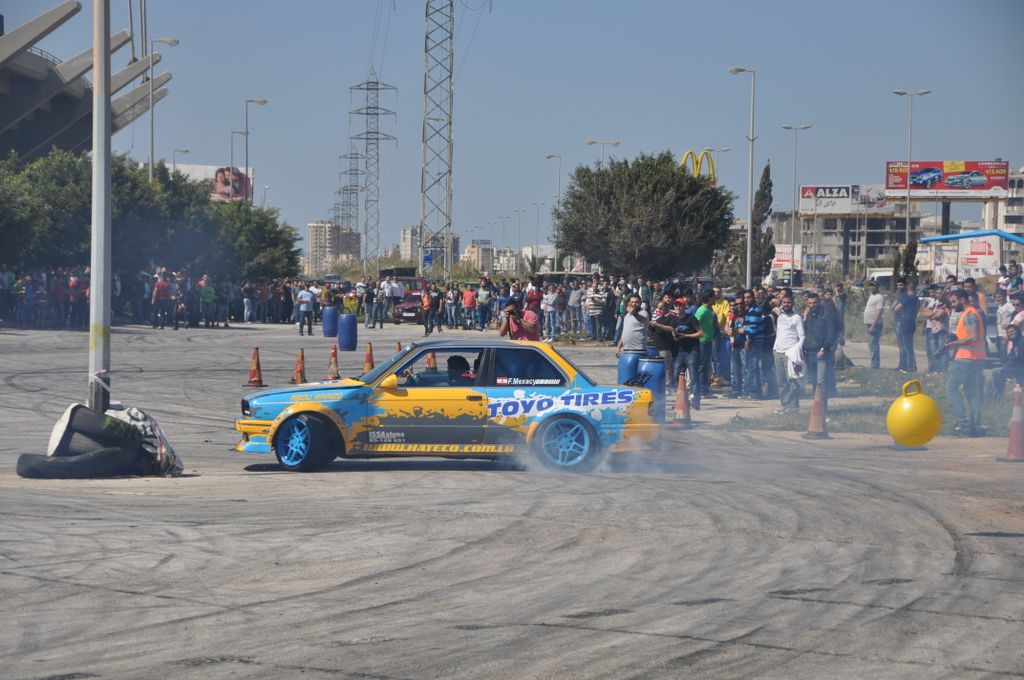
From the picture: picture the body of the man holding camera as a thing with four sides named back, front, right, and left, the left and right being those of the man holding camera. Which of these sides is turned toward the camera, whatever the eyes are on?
front

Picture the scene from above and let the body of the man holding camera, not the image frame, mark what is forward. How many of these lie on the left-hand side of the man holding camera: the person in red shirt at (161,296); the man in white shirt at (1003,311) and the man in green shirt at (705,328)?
2

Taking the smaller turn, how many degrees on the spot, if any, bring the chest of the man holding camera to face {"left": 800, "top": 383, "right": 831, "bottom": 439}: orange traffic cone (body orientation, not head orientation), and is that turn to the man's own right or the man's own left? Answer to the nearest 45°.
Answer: approximately 45° to the man's own left

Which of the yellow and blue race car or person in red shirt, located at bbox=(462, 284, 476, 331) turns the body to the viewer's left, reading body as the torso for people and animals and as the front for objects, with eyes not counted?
the yellow and blue race car

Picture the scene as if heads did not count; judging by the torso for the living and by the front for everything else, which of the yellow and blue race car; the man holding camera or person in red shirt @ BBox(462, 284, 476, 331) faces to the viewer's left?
the yellow and blue race car

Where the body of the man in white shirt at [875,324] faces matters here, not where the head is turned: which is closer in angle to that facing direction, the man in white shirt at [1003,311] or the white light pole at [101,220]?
the white light pole

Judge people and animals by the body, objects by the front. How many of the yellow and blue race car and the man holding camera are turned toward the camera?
1

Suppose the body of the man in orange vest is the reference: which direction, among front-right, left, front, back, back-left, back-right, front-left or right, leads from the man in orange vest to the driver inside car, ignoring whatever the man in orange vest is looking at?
front-left

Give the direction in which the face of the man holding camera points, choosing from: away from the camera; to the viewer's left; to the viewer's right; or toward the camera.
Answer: toward the camera

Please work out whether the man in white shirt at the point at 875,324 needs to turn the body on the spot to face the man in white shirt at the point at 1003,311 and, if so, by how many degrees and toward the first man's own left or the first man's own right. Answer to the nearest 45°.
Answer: approximately 90° to the first man's own left

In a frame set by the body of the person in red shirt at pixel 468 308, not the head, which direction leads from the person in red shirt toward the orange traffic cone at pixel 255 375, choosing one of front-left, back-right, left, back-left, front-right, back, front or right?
front

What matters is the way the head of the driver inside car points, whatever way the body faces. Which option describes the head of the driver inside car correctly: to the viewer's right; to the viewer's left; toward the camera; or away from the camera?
to the viewer's left

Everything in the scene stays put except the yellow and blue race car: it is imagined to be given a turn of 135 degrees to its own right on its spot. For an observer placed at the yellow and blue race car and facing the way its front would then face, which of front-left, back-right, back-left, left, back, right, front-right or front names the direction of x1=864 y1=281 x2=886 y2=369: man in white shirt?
front

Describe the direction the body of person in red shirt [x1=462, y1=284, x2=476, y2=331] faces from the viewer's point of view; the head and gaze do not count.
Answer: toward the camera

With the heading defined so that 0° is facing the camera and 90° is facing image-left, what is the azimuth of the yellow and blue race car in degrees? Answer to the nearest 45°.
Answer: approximately 90°

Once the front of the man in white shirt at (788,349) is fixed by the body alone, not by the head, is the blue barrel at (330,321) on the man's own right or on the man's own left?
on the man's own right

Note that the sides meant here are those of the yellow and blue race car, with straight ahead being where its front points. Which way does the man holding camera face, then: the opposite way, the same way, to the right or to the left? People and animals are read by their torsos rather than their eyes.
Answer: to the left

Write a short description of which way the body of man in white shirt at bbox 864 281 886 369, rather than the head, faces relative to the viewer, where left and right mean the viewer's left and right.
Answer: facing the viewer and to the left of the viewer

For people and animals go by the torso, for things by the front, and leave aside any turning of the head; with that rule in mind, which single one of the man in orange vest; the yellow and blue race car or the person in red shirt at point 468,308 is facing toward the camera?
the person in red shirt
